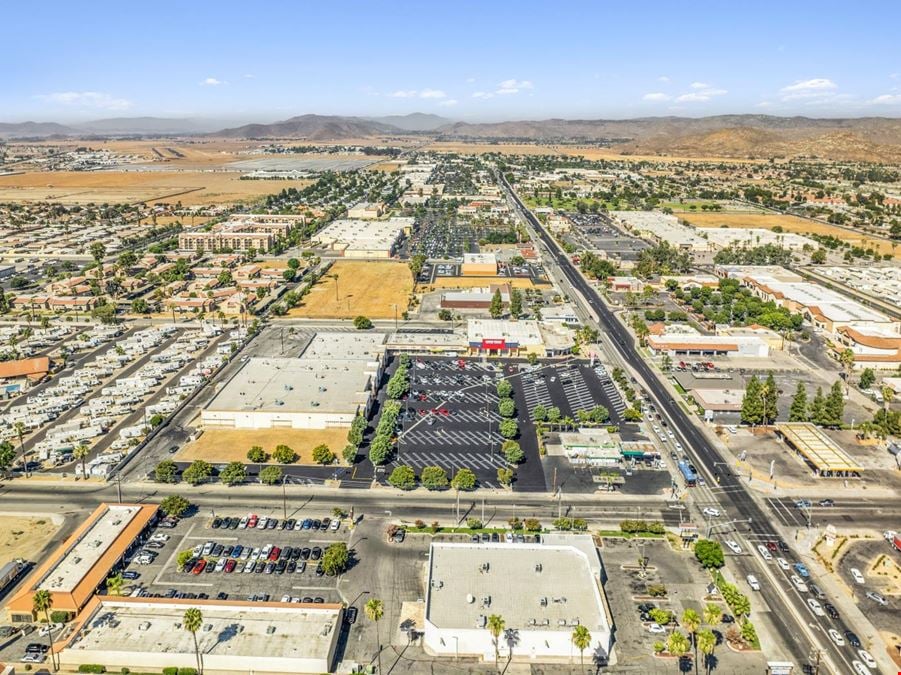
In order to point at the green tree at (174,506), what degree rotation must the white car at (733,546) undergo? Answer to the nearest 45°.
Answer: approximately 135° to its right

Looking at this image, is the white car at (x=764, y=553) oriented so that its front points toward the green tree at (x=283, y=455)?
no

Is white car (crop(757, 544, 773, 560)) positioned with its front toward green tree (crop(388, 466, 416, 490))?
no

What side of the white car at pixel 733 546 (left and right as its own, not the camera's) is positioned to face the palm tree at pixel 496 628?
right

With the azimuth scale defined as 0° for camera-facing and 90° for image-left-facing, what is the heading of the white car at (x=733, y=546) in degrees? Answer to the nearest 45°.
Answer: approximately 315°

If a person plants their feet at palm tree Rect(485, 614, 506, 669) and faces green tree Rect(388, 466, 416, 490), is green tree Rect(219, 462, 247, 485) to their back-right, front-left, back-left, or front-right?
front-left

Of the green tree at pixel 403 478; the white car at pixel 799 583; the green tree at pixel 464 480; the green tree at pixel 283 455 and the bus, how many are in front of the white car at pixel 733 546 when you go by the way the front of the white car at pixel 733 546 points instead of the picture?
1

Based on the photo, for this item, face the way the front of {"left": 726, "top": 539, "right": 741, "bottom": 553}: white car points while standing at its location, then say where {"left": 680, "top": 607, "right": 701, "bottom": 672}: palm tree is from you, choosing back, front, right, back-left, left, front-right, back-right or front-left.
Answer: front-right

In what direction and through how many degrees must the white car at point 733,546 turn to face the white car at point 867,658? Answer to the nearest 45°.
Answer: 0° — it already faces it

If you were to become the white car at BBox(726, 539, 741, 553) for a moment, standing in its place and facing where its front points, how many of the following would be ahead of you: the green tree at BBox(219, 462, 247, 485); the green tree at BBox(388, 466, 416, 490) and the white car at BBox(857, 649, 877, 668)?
1

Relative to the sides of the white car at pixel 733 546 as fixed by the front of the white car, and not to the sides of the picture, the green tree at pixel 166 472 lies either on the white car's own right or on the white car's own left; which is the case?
on the white car's own right

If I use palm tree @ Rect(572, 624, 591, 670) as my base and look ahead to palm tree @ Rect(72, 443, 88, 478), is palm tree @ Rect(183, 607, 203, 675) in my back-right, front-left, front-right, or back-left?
front-left
